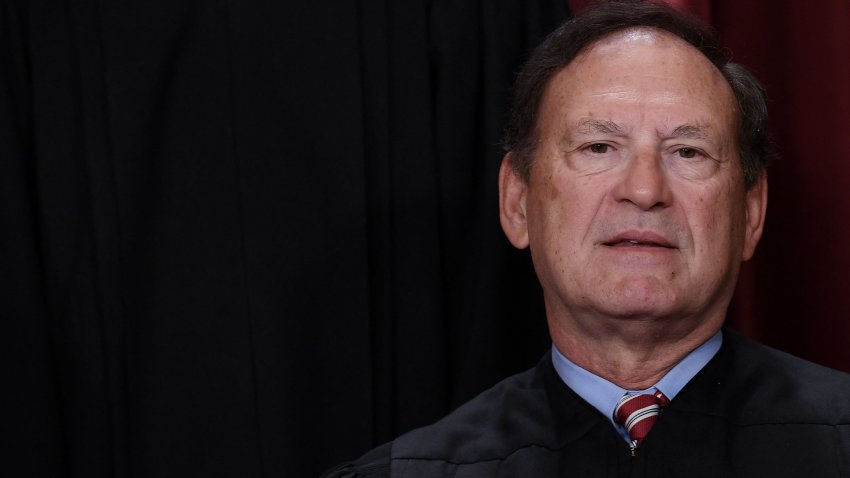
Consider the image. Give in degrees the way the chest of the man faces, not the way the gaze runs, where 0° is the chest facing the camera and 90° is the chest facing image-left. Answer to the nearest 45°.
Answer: approximately 0°
